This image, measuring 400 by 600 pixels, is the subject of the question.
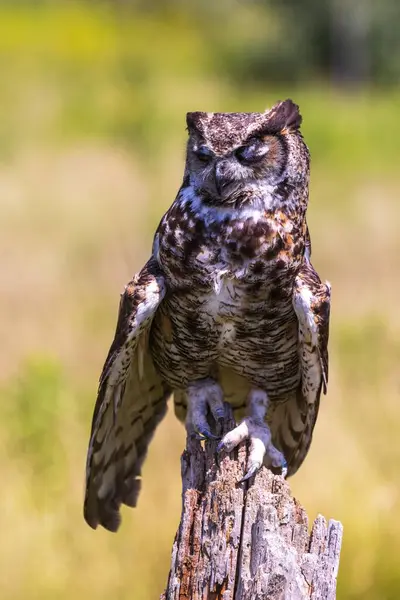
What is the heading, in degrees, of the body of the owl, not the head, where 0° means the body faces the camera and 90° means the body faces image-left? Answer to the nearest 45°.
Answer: approximately 0°
